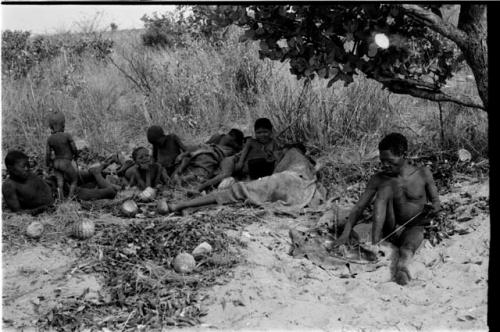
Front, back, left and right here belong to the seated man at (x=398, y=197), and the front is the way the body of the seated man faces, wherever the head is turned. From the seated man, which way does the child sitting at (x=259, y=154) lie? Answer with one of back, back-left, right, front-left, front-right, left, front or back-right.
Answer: right

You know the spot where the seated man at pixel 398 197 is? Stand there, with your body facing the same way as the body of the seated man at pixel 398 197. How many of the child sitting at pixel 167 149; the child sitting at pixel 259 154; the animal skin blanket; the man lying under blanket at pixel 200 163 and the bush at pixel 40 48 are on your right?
5

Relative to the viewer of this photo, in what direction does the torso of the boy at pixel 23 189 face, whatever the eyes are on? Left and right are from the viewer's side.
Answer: facing the viewer and to the right of the viewer

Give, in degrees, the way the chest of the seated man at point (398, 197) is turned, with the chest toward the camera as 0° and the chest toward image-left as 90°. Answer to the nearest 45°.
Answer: approximately 45°

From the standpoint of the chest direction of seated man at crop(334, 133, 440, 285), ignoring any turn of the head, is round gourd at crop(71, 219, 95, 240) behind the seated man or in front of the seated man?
in front

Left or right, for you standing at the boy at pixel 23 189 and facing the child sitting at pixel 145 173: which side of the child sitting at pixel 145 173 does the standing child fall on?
left

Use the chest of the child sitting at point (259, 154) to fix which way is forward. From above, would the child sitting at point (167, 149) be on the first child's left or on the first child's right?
on the first child's right

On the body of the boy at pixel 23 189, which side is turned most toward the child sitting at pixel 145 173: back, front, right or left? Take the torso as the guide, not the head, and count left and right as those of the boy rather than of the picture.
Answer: left

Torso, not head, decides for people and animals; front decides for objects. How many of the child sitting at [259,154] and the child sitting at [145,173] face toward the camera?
2

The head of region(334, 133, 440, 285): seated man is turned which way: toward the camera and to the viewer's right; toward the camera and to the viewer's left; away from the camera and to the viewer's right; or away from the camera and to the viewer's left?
toward the camera and to the viewer's left

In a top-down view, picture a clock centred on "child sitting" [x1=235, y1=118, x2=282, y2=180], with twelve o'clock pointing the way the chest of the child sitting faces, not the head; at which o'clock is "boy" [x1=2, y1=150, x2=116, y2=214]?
The boy is roughly at 2 o'clock from the child sitting.

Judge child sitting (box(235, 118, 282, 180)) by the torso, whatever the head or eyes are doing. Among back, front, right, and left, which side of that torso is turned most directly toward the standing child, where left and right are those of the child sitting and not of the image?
right

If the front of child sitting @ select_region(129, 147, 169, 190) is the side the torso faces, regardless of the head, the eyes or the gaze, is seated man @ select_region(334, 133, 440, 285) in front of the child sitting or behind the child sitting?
in front
